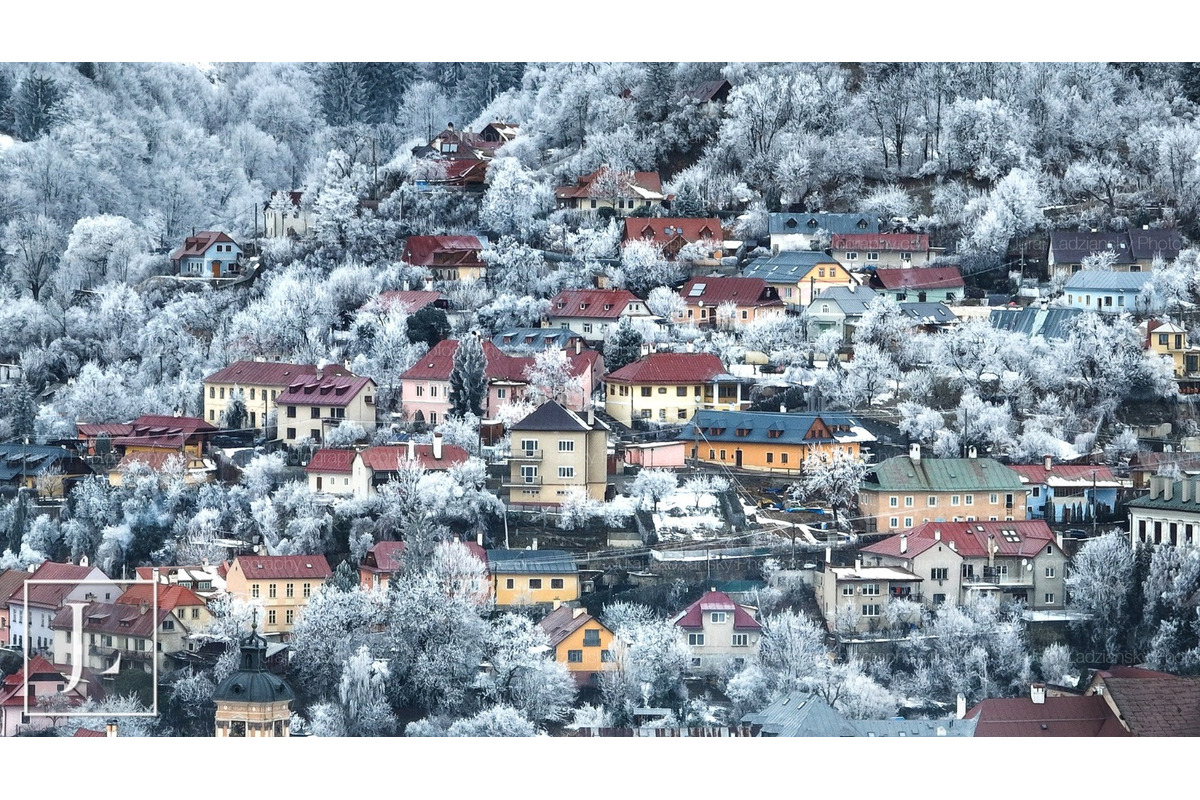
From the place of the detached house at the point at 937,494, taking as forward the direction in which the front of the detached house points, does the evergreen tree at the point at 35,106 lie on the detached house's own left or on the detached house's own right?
on the detached house's own right

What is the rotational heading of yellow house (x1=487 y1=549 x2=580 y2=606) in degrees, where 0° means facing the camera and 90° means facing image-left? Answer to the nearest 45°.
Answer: approximately 0°

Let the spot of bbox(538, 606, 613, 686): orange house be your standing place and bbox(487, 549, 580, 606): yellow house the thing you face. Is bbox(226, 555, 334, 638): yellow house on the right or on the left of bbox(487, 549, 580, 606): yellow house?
left

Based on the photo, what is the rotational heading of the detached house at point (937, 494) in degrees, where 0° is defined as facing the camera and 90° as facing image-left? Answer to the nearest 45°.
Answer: approximately 0°

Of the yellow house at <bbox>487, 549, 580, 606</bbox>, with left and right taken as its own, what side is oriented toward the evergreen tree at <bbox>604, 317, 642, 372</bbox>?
back

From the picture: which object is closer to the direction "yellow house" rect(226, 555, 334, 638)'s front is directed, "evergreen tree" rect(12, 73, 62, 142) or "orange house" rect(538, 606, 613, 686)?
the orange house

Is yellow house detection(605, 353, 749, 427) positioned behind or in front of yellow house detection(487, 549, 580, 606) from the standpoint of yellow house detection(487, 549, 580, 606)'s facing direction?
behind

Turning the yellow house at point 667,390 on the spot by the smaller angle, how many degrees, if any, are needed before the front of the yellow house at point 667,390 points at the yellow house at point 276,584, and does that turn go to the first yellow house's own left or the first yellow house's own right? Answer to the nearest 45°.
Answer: approximately 45° to the first yellow house's own right
